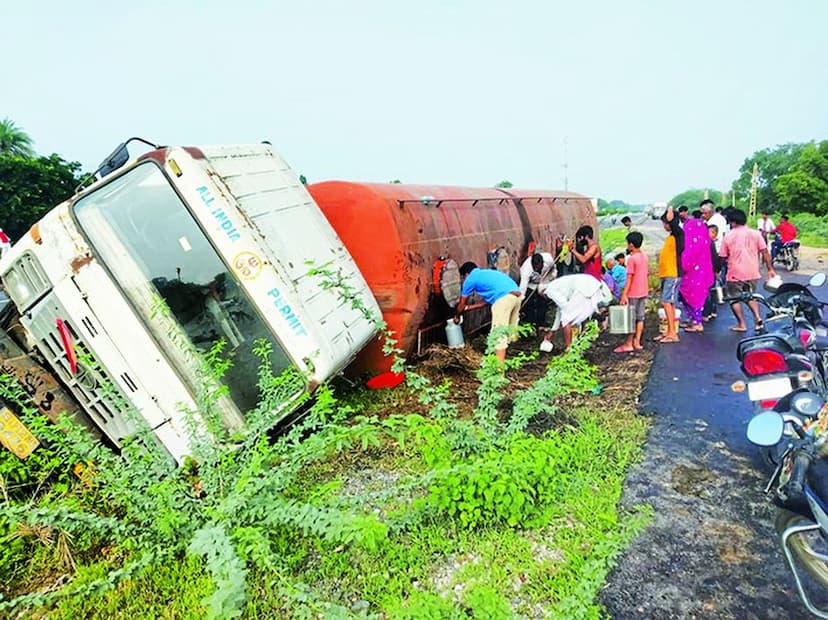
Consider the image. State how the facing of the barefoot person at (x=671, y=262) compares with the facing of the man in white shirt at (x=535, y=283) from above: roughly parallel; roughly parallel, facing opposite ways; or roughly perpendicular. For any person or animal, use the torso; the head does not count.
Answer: roughly perpendicular

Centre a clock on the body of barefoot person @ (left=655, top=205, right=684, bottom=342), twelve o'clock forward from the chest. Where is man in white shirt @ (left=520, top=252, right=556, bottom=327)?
The man in white shirt is roughly at 12 o'clock from the barefoot person.

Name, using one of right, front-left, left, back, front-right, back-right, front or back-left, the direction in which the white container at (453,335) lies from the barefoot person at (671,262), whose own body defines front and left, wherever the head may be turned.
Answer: front-left

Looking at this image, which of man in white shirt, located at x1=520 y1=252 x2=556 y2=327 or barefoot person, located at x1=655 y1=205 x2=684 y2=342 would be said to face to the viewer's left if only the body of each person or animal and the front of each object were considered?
the barefoot person

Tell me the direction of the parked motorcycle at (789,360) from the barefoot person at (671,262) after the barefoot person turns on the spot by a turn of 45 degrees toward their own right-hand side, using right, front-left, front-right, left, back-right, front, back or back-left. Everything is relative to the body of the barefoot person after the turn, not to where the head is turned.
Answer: back-left

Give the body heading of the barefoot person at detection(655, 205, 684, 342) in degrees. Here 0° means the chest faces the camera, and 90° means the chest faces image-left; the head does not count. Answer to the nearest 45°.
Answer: approximately 90°
